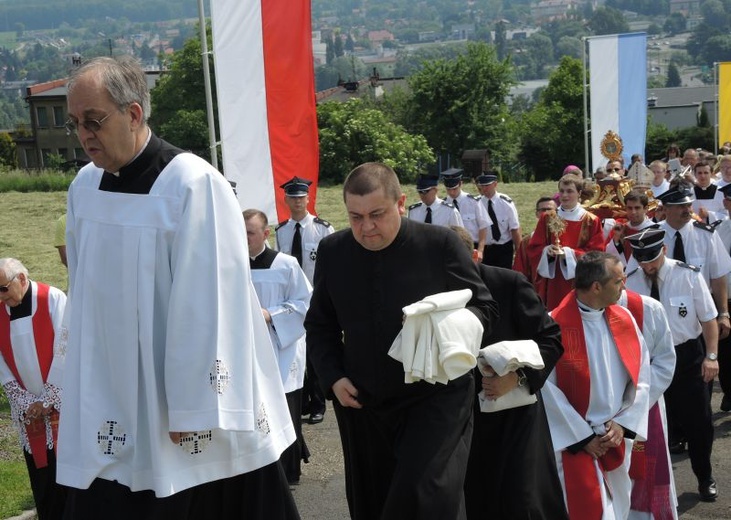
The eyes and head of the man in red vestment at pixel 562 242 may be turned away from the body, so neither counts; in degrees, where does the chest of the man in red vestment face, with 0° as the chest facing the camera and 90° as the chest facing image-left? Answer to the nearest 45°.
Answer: approximately 45°

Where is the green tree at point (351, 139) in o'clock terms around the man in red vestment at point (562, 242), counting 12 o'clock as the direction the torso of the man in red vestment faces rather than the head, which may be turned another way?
The green tree is roughly at 4 o'clock from the man in red vestment.

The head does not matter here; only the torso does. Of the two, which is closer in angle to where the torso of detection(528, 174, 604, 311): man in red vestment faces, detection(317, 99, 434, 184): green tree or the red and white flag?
the red and white flag
